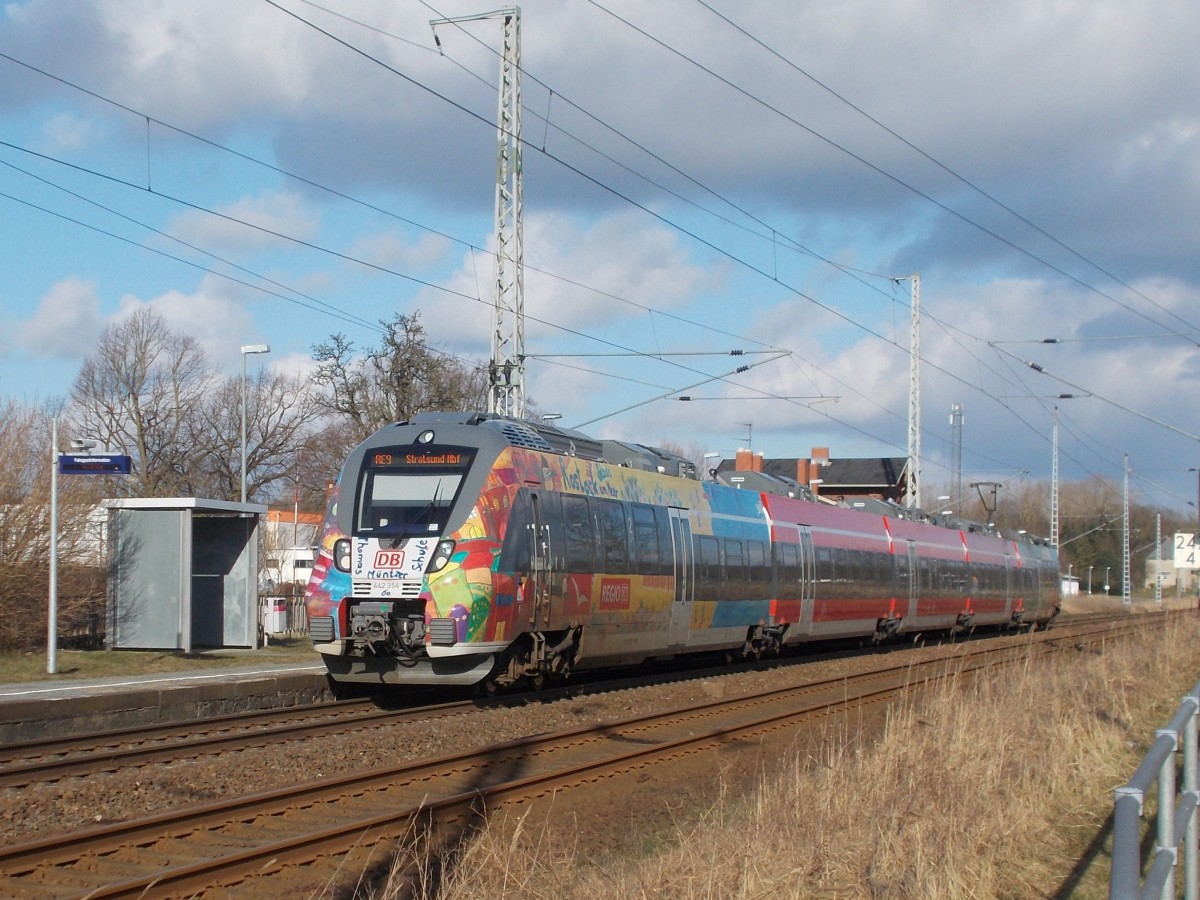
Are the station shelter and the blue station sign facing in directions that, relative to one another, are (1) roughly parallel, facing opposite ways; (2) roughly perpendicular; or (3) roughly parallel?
roughly perpendicular

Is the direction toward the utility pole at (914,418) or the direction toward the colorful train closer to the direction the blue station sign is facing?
the colorful train

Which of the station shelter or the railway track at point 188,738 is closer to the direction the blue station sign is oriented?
the railway track

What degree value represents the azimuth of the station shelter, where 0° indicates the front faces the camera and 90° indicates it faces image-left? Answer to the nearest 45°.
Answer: approximately 315°

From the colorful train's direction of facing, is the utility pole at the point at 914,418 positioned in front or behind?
behind

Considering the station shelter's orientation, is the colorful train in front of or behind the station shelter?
in front

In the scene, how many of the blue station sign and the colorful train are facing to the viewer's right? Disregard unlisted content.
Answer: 0

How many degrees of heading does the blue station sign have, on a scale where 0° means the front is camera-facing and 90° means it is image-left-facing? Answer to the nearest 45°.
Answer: approximately 45°

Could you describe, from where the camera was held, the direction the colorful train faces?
facing the viewer and to the left of the viewer

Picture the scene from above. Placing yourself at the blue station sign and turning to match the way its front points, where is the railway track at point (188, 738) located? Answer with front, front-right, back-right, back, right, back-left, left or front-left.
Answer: front-left

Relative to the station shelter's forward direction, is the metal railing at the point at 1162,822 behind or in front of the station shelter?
in front
